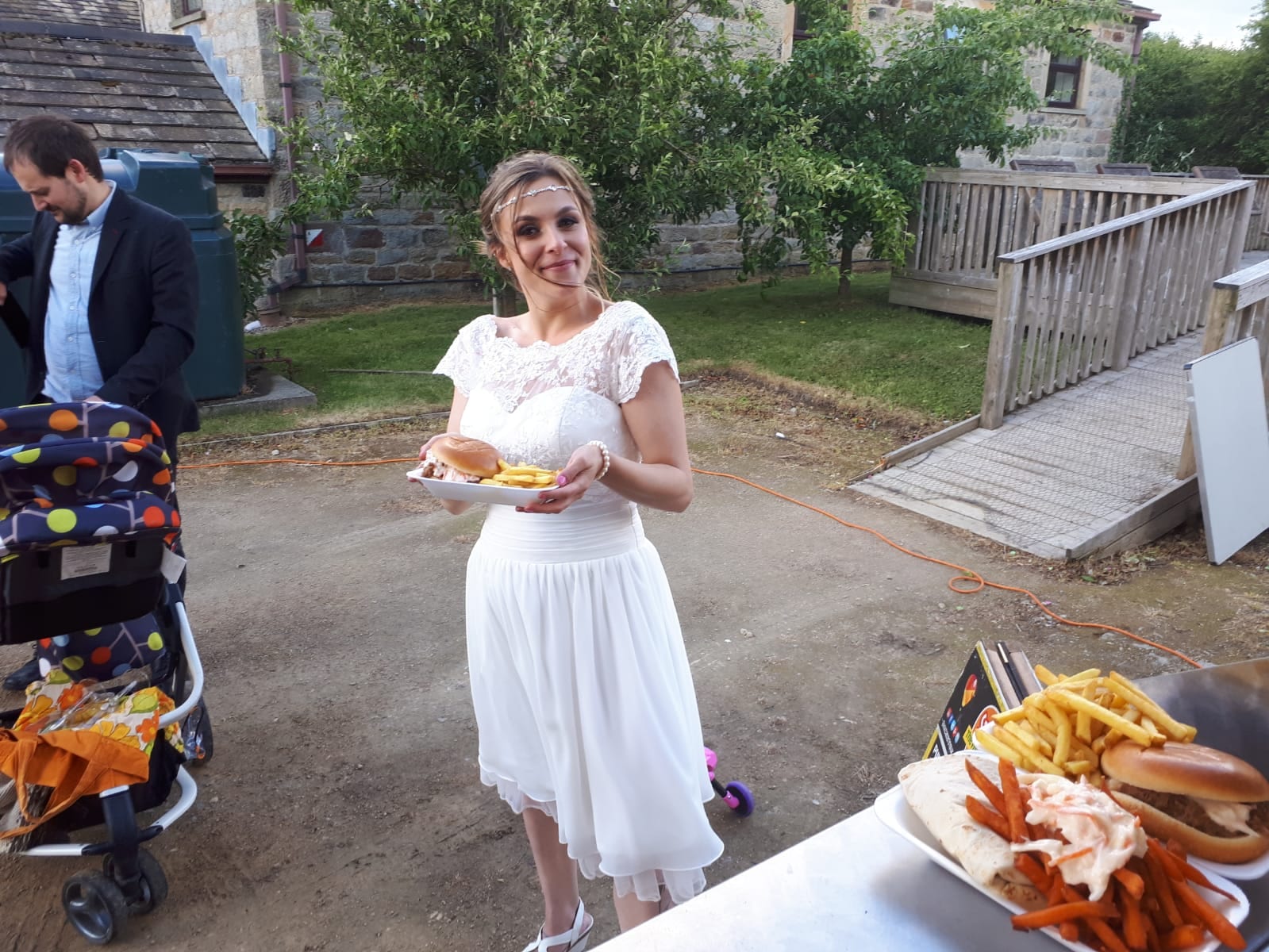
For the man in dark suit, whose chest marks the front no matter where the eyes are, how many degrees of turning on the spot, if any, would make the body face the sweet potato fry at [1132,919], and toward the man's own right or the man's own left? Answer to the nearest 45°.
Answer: approximately 45° to the man's own left

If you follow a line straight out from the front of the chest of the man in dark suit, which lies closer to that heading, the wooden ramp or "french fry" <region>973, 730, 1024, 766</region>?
the french fry

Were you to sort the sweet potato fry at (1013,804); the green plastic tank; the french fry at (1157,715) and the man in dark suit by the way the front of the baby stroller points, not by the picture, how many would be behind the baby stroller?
2

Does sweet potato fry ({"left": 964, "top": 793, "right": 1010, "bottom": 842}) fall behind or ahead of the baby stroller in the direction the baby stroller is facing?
ahead

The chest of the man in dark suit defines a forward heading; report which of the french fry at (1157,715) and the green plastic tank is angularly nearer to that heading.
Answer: the french fry

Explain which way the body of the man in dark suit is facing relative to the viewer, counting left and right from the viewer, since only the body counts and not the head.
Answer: facing the viewer and to the left of the viewer

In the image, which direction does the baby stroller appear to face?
toward the camera

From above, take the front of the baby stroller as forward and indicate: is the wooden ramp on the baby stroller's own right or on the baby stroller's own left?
on the baby stroller's own left

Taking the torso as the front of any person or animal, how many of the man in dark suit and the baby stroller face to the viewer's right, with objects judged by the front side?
0

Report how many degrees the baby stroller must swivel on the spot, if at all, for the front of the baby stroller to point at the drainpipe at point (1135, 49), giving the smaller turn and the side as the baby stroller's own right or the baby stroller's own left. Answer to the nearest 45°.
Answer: approximately 135° to the baby stroller's own left

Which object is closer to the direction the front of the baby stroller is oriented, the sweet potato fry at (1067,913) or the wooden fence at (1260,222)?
the sweet potato fry
